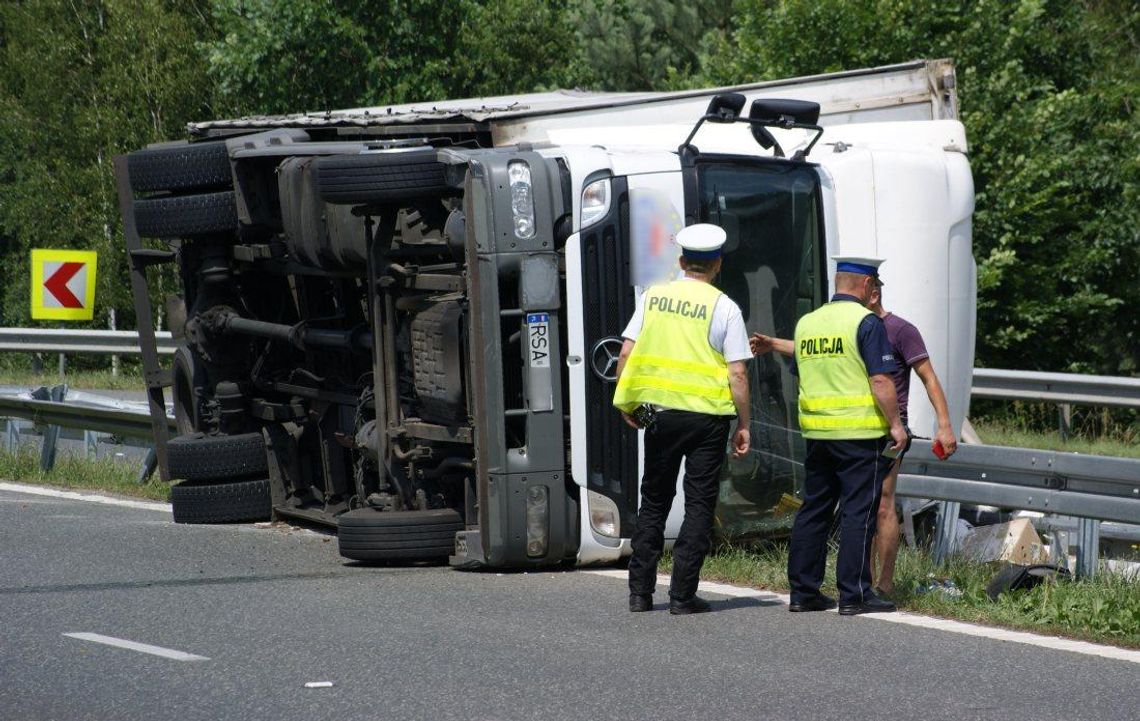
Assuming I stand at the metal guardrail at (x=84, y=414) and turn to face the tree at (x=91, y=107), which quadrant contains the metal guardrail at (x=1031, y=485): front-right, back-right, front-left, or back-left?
back-right

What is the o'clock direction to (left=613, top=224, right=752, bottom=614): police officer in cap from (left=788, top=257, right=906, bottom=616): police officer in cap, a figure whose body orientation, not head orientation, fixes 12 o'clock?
(left=613, top=224, right=752, bottom=614): police officer in cap is roughly at 7 o'clock from (left=788, top=257, right=906, bottom=616): police officer in cap.

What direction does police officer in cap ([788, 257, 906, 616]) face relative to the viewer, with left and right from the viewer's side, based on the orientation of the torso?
facing away from the viewer and to the right of the viewer

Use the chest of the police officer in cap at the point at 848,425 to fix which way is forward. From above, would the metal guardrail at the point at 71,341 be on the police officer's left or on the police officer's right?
on the police officer's left

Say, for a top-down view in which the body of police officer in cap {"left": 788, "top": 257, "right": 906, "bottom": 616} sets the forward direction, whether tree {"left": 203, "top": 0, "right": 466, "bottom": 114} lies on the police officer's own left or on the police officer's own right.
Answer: on the police officer's own left

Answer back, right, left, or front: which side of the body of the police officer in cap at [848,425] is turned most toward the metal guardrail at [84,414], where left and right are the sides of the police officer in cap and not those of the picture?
left

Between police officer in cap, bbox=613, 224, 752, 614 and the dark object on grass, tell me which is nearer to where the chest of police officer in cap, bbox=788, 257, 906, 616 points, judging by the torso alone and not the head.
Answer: the dark object on grass

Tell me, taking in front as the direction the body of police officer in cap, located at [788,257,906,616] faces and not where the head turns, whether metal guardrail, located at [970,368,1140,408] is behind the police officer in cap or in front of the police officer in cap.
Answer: in front
